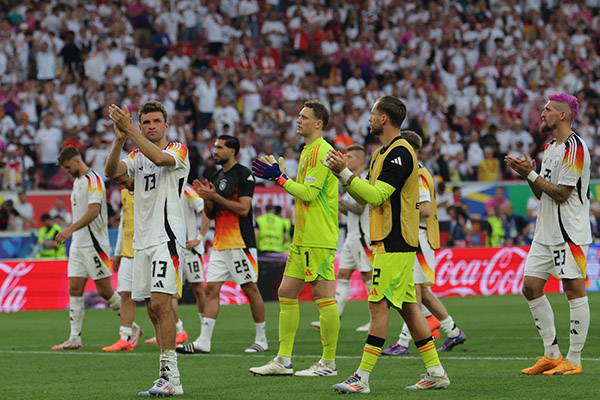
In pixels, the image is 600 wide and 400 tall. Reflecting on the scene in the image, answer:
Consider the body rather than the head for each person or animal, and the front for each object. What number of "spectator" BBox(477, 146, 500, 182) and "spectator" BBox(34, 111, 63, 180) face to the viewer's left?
0

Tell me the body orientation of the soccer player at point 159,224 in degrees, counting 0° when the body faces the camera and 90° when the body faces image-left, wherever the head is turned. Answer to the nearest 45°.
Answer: approximately 45°

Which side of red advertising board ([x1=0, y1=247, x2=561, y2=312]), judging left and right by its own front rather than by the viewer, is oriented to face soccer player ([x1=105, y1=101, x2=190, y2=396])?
front

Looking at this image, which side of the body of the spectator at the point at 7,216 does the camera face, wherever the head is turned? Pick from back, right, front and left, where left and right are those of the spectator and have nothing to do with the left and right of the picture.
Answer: front

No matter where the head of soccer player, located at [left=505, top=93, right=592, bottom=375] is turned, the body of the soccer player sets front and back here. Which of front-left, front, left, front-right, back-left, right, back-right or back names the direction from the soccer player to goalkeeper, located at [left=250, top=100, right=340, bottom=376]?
front-right

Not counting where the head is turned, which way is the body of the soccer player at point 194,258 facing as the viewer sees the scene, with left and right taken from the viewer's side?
facing the viewer and to the left of the viewer

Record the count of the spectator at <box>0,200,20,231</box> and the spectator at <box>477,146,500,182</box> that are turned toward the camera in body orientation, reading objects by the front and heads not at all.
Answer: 2

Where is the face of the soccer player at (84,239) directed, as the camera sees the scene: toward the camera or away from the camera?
toward the camera

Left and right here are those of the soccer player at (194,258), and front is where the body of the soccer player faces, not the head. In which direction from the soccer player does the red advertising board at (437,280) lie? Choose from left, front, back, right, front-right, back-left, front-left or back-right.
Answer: back

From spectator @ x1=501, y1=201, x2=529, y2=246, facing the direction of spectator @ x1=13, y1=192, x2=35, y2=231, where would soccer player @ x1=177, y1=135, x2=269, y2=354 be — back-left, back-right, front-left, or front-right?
front-left

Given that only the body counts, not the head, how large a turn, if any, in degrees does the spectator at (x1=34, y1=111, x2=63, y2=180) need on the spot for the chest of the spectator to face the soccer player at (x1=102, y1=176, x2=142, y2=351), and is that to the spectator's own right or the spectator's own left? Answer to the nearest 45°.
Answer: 0° — they already face them

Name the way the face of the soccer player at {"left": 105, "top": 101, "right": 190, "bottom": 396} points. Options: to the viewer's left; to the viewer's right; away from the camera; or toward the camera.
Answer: toward the camera
